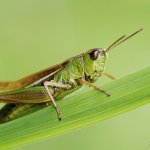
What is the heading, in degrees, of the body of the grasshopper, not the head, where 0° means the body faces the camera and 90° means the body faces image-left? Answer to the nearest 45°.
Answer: approximately 270°
